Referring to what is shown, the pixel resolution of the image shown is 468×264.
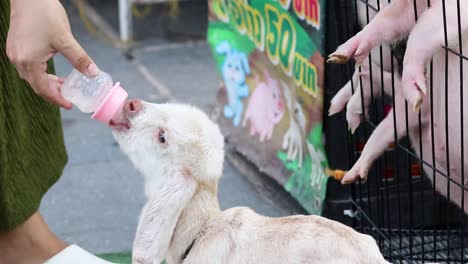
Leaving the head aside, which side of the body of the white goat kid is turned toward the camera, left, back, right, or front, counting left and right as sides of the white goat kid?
left

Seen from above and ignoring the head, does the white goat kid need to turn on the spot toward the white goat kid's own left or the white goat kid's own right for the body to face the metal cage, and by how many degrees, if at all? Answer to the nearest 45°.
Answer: approximately 135° to the white goat kid's own right
